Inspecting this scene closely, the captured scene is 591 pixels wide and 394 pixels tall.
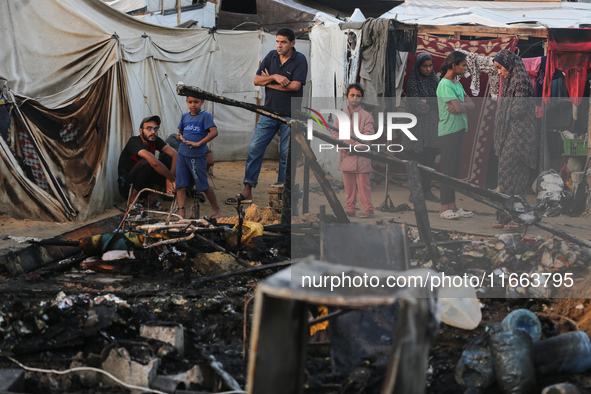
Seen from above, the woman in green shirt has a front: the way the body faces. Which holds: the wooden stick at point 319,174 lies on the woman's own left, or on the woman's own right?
on the woman's own right

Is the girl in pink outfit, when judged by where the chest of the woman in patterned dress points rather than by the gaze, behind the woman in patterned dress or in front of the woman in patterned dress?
in front

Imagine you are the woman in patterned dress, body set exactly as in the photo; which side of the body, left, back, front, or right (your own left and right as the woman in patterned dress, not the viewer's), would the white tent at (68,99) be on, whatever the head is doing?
front

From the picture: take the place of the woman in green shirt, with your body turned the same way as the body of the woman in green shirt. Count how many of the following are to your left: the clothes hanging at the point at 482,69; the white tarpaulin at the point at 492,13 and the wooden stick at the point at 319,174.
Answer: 2

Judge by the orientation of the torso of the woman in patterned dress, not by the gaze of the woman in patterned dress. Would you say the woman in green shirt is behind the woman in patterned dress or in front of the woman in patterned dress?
in front

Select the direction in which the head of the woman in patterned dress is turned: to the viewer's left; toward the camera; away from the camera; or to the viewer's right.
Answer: to the viewer's left
